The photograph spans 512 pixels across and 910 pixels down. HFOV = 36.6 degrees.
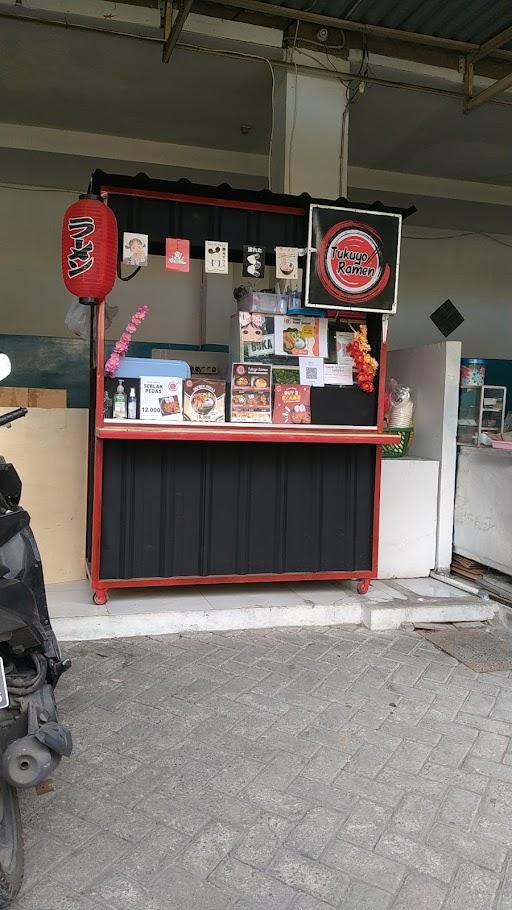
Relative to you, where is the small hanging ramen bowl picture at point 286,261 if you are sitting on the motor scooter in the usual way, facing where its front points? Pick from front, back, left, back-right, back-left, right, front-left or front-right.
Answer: front-right

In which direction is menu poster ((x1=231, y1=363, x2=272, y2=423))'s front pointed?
toward the camera

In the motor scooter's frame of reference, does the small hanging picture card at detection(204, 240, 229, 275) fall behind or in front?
in front

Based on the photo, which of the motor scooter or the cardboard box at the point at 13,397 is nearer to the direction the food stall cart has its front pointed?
the motor scooter

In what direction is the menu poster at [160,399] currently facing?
toward the camera

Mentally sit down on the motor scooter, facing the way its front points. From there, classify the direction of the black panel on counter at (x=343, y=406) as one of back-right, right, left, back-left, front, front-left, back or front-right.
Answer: front-right

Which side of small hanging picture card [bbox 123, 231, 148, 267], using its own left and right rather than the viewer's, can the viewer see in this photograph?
front

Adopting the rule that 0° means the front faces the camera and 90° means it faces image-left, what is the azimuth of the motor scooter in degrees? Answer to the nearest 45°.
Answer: approximately 180°

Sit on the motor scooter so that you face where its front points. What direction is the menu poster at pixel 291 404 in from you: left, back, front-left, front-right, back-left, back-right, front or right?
front-right

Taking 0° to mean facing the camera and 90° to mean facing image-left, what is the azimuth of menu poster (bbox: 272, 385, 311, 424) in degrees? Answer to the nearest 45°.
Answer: approximately 0°

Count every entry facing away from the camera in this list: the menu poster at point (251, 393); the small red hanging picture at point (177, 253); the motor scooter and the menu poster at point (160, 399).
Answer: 1

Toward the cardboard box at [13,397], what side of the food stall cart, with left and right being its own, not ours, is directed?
right
